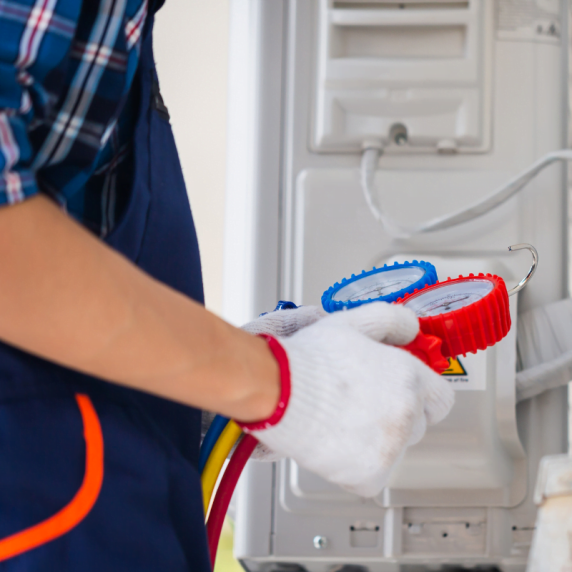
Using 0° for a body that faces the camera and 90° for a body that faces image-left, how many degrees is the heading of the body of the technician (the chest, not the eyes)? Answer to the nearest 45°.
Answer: approximately 270°
